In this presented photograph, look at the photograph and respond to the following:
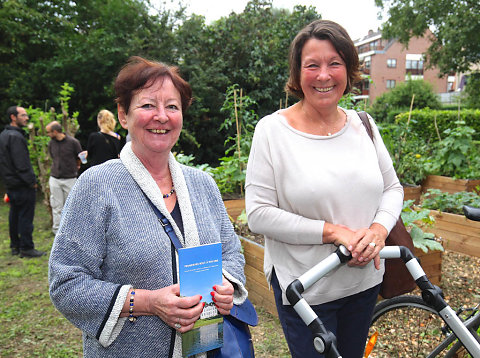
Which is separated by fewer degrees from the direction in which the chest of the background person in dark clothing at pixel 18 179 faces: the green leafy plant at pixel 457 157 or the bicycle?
the green leafy plant

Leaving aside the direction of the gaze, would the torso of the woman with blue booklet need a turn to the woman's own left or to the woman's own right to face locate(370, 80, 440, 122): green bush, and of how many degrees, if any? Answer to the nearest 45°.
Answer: approximately 90° to the woman's own left

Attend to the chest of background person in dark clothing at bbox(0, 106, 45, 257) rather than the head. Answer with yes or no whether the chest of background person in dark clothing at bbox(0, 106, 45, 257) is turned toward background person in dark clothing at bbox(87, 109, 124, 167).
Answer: yes

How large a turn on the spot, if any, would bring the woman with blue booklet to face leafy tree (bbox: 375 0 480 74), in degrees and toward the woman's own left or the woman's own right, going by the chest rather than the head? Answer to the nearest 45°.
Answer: approximately 90° to the woman's own left

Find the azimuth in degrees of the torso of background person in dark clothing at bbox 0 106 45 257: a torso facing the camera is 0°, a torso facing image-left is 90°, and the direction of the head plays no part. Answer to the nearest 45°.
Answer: approximately 270°

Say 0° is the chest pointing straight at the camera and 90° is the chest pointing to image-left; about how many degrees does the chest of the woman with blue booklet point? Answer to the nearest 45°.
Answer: approximately 315°

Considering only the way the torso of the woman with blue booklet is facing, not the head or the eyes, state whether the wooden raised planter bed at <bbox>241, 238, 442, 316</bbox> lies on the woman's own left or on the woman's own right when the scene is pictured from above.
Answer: on the woman's own left

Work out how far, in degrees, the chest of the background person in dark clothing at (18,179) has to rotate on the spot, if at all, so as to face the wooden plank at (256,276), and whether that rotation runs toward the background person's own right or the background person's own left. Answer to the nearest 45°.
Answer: approximately 45° to the background person's own right

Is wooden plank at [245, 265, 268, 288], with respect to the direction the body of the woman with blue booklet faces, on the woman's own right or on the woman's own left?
on the woman's own left

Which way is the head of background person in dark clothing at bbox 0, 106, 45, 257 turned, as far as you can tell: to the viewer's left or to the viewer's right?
to the viewer's right

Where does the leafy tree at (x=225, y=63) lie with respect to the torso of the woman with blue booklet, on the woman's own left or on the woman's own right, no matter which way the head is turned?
on the woman's own left

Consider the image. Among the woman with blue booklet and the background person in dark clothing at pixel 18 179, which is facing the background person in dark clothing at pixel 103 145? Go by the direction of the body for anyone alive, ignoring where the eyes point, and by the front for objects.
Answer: the background person in dark clothing at pixel 18 179

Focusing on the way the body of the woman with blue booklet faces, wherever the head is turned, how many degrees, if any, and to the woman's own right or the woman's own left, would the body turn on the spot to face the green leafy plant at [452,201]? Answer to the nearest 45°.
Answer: approximately 90° to the woman's own left
